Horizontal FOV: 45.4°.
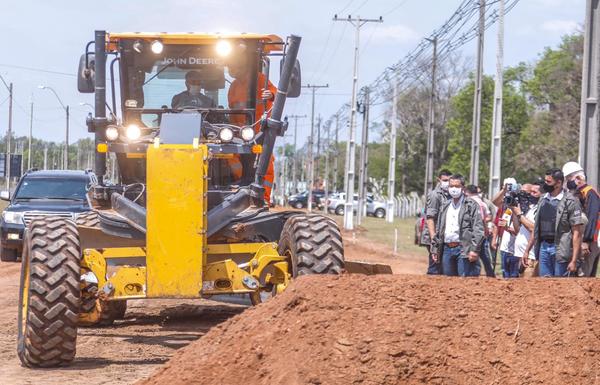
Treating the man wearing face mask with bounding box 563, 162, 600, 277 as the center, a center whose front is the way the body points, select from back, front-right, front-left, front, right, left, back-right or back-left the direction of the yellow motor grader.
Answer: front

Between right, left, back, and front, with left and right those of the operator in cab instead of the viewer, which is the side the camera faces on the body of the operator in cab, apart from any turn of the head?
front

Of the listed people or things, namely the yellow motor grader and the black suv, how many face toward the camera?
2

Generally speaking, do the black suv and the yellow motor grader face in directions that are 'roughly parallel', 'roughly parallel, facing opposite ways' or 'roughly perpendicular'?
roughly parallel

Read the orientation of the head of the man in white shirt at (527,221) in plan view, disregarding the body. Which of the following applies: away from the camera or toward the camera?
toward the camera

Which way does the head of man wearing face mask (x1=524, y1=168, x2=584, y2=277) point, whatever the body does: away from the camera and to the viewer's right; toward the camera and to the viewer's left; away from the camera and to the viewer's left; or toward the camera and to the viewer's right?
toward the camera and to the viewer's left

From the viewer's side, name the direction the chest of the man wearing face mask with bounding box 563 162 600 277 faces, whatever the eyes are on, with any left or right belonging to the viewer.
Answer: facing the viewer and to the left of the viewer

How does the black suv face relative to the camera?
toward the camera

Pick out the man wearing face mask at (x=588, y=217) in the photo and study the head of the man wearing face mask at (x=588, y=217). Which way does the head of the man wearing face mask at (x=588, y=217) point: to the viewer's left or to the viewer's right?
to the viewer's left

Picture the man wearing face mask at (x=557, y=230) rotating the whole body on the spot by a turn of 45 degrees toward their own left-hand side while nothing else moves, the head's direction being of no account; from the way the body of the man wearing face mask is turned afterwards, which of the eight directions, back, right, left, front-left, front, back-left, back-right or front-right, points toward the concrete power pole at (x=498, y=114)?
back

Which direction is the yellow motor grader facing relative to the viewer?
toward the camera

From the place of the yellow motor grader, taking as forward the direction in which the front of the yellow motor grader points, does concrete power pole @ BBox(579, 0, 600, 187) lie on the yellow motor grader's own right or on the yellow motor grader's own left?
on the yellow motor grader's own left

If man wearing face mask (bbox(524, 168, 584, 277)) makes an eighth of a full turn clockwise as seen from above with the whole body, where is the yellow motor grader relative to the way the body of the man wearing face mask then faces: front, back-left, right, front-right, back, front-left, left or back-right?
front-left

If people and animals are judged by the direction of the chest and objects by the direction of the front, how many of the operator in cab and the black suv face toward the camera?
2
